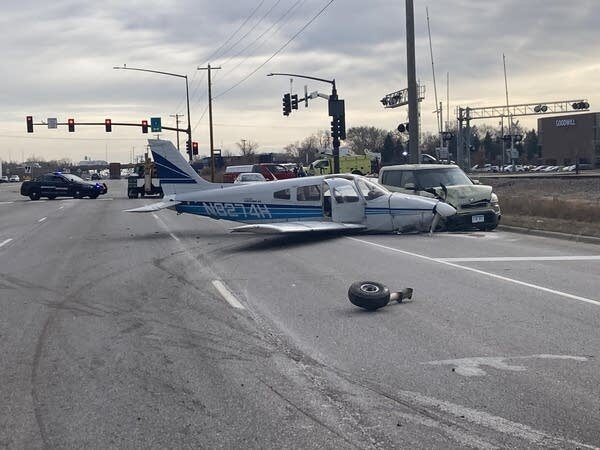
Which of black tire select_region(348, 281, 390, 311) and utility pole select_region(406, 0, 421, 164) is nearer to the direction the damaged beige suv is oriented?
the black tire

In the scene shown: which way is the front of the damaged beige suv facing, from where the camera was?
facing the viewer and to the right of the viewer

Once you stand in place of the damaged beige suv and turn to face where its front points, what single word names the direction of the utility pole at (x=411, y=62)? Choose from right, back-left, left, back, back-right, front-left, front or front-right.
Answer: back-left

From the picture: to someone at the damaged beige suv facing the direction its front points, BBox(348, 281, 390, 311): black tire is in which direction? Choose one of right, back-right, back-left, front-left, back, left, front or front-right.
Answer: front-right

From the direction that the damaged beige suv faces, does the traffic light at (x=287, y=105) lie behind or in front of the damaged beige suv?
behind

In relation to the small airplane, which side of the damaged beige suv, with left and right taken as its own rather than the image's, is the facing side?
right

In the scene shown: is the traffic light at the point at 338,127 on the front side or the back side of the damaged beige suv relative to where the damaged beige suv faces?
on the back side

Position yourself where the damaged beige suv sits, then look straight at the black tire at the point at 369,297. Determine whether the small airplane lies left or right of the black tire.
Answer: right
